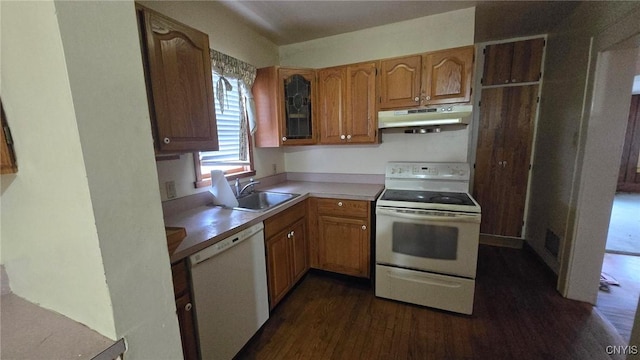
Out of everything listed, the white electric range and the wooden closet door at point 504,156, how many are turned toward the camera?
2

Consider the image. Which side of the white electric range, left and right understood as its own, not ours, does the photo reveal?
front

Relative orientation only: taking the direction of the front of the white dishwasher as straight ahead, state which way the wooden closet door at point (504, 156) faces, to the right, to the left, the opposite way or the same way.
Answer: to the right

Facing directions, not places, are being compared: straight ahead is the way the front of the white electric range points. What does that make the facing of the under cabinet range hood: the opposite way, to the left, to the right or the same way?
the same way

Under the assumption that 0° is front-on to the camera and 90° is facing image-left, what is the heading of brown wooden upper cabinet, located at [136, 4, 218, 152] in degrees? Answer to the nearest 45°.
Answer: approximately 315°

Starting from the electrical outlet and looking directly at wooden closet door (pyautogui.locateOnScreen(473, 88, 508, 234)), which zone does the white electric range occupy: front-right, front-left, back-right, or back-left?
front-right

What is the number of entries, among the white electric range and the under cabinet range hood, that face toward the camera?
2

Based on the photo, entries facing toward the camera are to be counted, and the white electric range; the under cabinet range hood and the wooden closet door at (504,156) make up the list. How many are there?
3

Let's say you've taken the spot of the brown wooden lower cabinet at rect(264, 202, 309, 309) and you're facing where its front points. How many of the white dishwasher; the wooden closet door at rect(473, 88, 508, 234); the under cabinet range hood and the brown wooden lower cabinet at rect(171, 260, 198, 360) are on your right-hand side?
2

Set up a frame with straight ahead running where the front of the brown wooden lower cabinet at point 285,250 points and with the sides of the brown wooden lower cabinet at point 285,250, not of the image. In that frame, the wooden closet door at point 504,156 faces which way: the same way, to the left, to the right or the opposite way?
to the right

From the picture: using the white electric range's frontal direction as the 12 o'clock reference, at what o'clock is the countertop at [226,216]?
The countertop is roughly at 2 o'clock from the white electric range.

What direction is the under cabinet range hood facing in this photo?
toward the camera

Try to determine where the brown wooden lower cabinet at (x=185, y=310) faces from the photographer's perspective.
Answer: facing the viewer and to the right of the viewer

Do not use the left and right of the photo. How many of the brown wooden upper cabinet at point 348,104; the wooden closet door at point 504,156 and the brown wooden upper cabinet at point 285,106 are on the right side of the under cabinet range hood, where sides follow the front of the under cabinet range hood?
2

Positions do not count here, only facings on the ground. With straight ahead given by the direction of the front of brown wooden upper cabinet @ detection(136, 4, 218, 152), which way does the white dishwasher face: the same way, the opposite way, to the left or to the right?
the same way

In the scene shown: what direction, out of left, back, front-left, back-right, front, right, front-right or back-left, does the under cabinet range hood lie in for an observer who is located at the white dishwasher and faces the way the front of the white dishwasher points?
front-left

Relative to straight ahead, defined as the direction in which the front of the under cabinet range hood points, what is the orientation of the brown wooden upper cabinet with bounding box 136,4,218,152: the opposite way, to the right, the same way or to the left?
to the left
